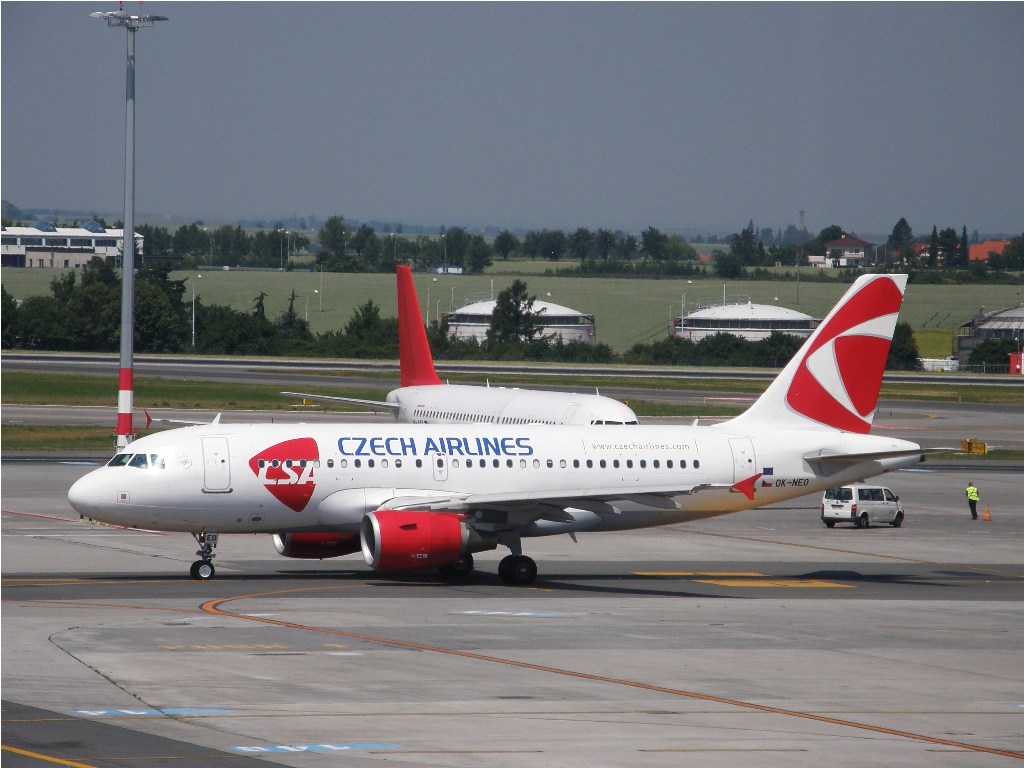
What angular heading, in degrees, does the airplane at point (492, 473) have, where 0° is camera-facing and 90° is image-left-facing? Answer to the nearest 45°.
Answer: approximately 90°
